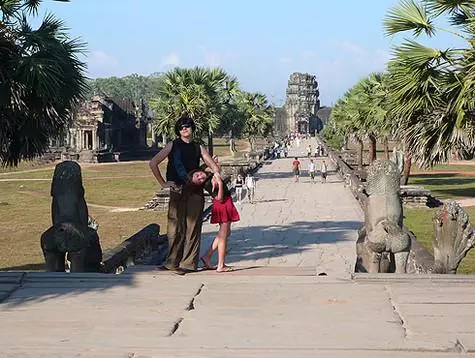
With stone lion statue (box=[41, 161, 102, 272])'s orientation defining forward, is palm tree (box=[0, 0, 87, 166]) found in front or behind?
in front

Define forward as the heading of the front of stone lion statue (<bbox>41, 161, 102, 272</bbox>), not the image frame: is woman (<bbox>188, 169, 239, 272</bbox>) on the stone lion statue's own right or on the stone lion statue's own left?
on the stone lion statue's own right

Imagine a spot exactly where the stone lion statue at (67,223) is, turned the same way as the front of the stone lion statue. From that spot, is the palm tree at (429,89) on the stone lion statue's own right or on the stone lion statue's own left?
on the stone lion statue's own right

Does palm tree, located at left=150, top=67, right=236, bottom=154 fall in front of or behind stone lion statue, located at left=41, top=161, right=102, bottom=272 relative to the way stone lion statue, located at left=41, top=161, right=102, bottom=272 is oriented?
in front

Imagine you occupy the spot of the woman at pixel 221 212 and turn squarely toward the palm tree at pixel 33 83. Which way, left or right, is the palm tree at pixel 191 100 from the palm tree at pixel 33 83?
right

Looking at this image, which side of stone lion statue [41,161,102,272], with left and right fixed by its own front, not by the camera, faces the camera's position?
back
